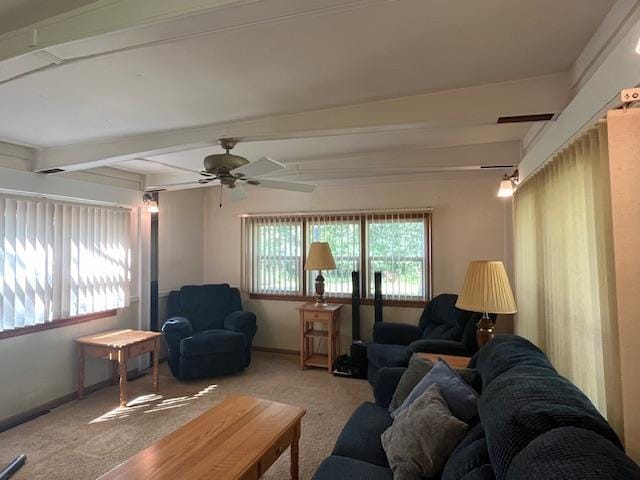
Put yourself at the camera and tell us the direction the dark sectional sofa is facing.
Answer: facing to the left of the viewer

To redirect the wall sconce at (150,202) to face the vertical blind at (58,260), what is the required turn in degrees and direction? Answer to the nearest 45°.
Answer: approximately 90° to its right

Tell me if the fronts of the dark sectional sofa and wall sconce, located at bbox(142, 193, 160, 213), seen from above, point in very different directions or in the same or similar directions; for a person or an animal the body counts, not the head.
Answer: very different directions

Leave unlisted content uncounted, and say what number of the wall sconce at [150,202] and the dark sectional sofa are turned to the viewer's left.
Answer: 1

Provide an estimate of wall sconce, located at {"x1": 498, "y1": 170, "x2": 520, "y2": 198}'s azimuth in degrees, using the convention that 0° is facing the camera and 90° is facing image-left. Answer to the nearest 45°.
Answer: approximately 45°

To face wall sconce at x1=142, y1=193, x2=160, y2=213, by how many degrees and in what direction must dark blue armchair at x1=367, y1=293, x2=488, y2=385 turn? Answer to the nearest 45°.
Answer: approximately 45° to its right

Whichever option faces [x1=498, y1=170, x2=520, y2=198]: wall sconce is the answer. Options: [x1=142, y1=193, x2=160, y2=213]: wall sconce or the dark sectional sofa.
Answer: [x1=142, y1=193, x2=160, y2=213]: wall sconce

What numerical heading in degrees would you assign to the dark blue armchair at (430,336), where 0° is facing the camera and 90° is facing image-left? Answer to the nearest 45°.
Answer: approximately 45°

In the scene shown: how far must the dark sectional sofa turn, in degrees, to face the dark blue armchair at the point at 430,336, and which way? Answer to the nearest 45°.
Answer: approximately 90° to its right
